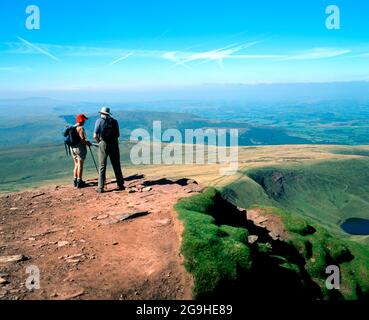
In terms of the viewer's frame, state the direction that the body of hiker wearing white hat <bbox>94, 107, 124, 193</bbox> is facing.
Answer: away from the camera

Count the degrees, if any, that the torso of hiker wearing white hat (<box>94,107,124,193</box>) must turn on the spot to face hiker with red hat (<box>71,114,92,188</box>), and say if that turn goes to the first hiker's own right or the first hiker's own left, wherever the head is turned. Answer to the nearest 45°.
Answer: approximately 45° to the first hiker's own left
